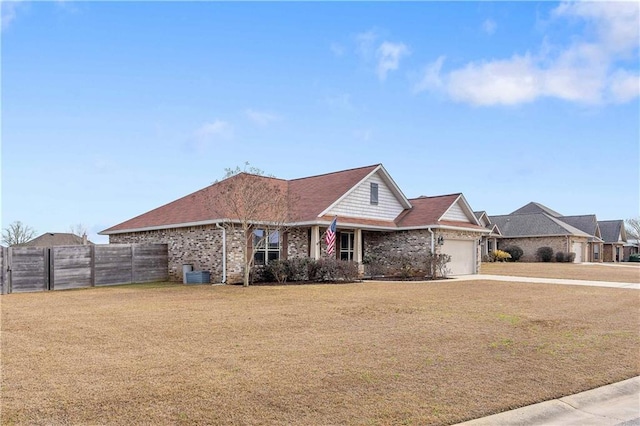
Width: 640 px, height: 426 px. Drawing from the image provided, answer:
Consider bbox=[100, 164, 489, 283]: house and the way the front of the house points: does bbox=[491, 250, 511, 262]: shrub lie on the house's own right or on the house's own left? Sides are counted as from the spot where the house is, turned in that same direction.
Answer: on the house's own left

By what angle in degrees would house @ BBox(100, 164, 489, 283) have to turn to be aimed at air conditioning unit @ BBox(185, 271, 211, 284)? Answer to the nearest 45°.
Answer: approximately 90° to its right

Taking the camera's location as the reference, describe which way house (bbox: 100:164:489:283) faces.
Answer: facing the viewer and to the right of the viewer
